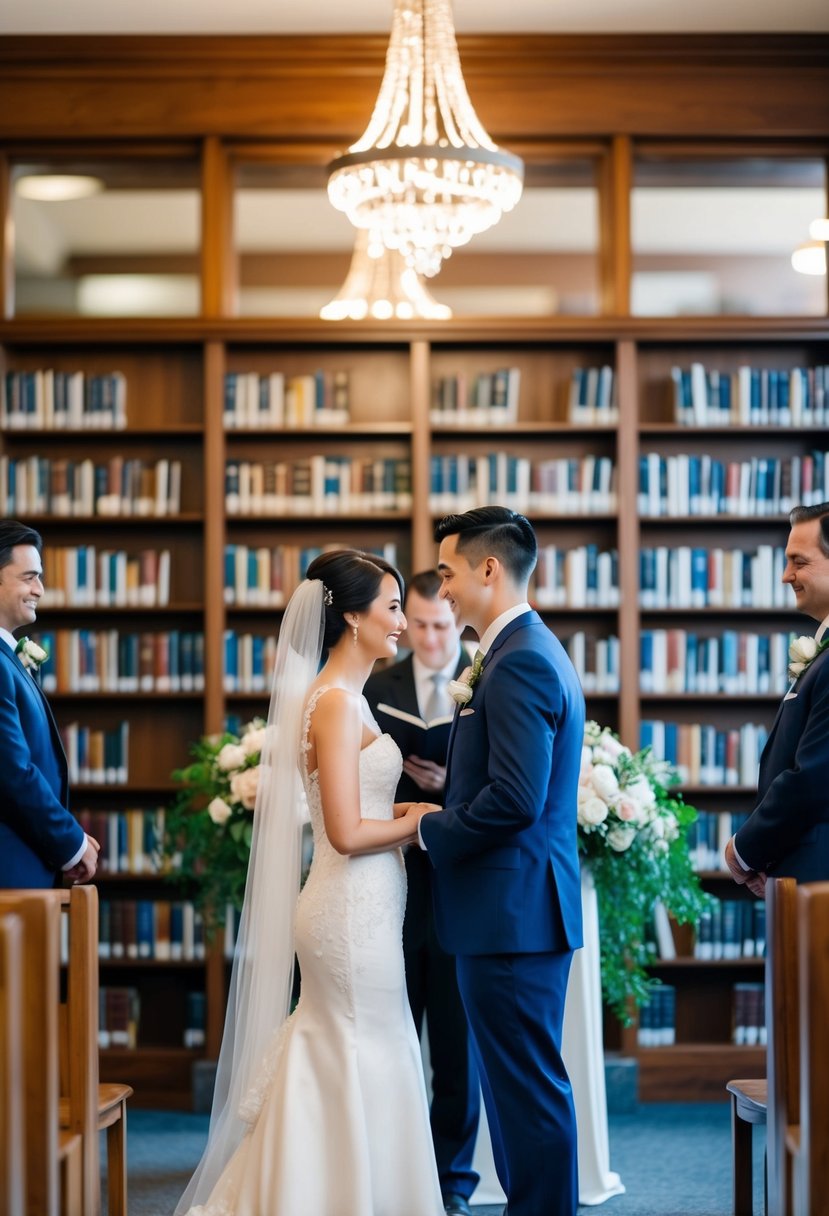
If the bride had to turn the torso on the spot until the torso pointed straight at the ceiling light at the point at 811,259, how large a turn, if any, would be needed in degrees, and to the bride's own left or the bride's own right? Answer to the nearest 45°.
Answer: approximately 45° to the bride's own left

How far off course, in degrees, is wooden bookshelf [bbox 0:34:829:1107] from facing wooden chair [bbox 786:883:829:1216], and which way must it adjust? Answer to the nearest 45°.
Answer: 0° — it already faces it

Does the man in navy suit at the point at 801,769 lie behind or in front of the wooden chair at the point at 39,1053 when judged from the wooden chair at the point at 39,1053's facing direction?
in front

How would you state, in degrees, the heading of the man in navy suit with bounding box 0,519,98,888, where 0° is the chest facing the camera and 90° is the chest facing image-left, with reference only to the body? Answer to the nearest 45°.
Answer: approximately 270°

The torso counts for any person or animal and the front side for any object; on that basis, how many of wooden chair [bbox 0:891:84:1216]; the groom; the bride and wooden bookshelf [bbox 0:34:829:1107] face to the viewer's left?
1

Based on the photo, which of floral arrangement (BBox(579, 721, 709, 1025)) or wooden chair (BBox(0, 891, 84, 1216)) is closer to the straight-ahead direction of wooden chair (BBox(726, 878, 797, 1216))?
the floral arrangement

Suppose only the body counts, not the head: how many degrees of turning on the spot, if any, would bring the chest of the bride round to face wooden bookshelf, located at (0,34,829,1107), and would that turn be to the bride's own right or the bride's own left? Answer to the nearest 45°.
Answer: approximately 90° to the bride's own left

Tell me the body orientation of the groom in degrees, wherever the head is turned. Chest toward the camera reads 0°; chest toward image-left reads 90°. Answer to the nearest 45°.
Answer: approximately 90°

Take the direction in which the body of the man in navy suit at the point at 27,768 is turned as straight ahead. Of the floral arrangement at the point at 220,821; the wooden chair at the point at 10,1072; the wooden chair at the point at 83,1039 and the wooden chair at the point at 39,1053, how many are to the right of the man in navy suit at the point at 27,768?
3

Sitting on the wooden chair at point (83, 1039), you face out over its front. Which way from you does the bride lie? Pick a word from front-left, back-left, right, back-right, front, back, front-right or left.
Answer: front

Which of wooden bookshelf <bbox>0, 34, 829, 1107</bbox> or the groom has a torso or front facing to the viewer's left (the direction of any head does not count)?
the groom

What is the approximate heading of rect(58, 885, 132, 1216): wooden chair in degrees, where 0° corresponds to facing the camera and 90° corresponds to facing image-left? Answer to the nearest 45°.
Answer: approximately 225°

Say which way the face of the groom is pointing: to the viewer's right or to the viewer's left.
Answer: to the viewer's left

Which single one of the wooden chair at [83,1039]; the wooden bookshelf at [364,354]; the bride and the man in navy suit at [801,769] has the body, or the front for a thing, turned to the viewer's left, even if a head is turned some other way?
the man in navy suit

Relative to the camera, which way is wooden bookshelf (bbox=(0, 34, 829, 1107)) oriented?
toward the camera

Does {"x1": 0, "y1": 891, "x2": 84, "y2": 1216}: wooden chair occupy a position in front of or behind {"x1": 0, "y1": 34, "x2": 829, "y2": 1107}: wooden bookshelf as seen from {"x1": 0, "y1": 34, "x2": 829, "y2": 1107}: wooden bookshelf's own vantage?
in front
